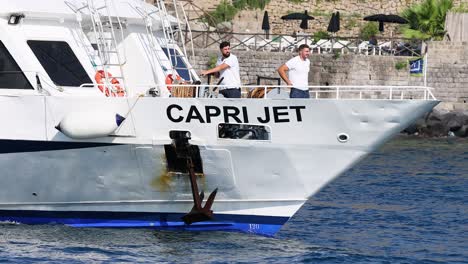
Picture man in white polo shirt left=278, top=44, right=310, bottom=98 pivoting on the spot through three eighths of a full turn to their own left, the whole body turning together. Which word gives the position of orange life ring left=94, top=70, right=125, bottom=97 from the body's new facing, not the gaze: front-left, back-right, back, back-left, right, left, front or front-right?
left

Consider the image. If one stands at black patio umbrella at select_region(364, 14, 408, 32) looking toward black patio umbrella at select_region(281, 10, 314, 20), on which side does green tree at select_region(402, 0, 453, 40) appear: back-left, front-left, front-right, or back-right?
back-left

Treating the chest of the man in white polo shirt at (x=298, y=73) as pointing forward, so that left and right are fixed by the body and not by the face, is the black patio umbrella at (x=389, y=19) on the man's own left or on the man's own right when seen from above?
on the man's own left

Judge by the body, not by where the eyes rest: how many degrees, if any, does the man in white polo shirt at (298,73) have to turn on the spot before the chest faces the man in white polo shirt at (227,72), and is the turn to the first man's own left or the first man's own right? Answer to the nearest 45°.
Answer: approximately 135° to the first man's own right

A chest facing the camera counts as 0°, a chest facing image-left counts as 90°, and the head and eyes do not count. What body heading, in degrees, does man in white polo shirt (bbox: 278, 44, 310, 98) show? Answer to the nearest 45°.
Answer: approximately 315°

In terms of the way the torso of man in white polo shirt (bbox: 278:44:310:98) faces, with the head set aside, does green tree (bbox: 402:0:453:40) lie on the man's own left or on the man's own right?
on the man's own left

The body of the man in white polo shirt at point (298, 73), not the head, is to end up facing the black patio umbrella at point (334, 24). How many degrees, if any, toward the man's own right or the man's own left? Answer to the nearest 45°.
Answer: approximately 135° to the man's own left
